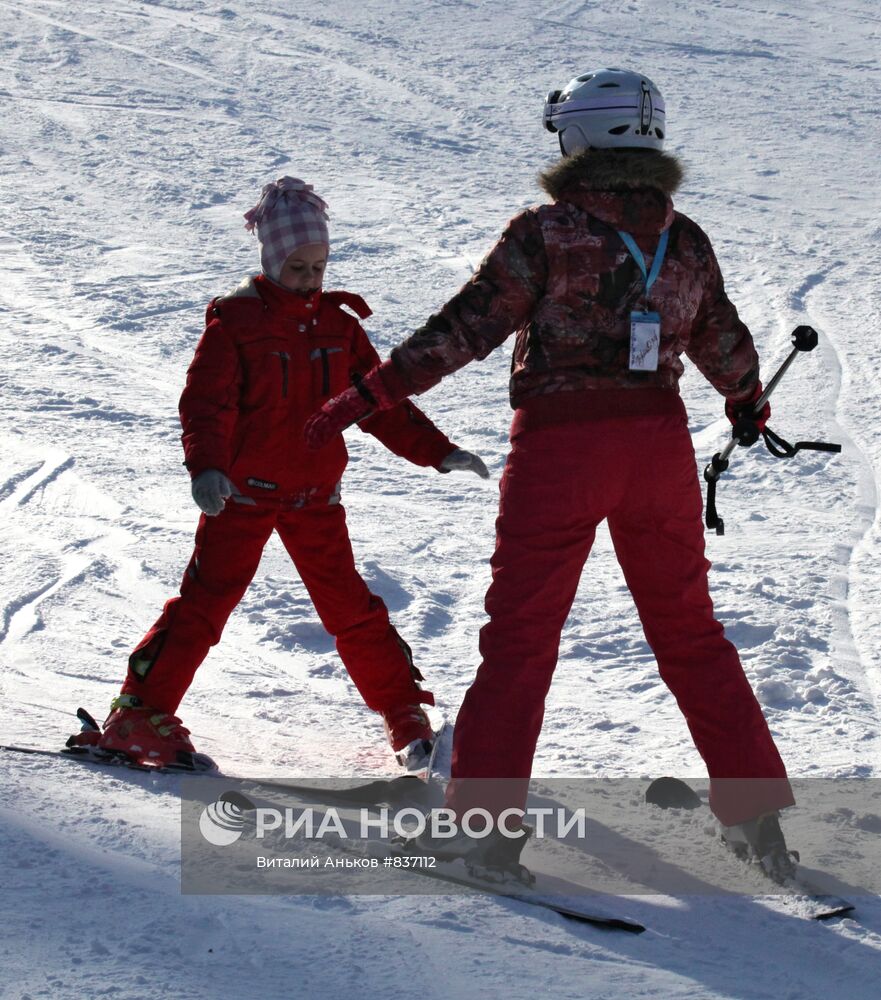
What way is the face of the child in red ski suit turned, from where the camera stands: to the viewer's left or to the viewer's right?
to the viewer's right

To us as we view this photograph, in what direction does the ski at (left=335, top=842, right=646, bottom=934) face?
facing away from the viewer and to the left of the viewer

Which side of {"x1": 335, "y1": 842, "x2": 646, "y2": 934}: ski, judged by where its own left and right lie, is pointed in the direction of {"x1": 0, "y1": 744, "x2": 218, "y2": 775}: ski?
front

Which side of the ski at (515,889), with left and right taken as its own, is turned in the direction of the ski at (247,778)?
front

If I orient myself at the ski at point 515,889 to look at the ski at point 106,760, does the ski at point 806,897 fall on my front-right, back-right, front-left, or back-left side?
back-right
